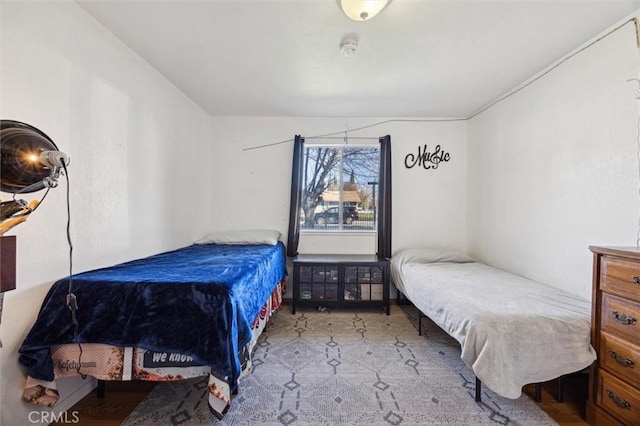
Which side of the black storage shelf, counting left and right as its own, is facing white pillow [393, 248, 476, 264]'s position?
left

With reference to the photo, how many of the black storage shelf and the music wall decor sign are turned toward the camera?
2

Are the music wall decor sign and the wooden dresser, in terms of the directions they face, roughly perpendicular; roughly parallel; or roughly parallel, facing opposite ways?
roughly perpendicular

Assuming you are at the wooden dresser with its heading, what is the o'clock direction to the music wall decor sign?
The music wall decor sign is roughly at 3 o'clock from the wooden dresser.

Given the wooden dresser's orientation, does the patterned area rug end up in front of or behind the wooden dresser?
in front

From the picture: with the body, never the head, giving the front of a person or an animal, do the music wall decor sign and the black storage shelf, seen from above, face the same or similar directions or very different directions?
same or similar directions

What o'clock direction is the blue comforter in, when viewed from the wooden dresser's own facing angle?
The blue comforter is roughly at 12 o'clock from the wooden dresser.

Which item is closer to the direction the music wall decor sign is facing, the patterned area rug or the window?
the patterned area rug

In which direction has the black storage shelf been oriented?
toward the camera

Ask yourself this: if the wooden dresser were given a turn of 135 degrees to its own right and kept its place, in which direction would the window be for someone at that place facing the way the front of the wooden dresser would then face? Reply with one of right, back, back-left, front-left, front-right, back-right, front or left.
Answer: left

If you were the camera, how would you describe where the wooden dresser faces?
facing the viewer and to the left of the viewer

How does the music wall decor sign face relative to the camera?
toward the camera

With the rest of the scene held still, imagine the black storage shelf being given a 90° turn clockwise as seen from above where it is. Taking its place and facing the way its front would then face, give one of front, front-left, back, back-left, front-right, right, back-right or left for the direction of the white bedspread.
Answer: back-left

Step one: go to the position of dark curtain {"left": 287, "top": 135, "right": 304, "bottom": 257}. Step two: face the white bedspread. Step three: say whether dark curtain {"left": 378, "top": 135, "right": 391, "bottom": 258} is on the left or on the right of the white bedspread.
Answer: left

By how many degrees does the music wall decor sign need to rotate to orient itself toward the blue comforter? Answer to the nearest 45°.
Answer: approximately 45° to its right

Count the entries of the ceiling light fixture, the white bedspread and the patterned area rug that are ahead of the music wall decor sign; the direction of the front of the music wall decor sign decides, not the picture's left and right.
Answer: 3

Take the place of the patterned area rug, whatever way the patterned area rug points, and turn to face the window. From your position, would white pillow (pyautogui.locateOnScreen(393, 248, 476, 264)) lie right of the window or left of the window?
right

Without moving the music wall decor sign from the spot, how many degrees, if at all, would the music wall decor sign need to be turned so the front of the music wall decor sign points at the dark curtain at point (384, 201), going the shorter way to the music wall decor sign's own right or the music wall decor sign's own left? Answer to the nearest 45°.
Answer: approximately 45° to the music wall decor sign's own right
